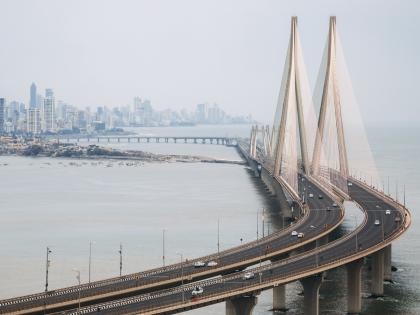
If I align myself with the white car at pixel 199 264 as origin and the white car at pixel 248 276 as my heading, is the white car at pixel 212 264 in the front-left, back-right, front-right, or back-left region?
front-left

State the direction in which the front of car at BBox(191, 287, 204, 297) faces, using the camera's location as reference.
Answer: facing the viewer and to the left of the viewer

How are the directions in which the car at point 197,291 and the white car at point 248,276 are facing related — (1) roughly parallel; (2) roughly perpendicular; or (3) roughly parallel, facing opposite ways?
roughly parallel

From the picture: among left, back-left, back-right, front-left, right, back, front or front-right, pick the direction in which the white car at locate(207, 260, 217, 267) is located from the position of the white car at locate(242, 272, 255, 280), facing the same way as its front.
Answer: right

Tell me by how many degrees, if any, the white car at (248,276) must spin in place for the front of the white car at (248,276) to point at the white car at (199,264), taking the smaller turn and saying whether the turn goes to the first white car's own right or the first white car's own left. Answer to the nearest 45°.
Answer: approximately 90° to the first white car's own right

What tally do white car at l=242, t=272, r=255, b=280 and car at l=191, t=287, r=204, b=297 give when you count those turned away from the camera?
0

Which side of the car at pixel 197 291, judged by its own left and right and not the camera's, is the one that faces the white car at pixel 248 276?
back

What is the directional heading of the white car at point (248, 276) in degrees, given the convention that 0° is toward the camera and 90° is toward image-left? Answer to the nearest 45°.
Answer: approximately 45°

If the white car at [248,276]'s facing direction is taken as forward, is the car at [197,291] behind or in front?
in front
